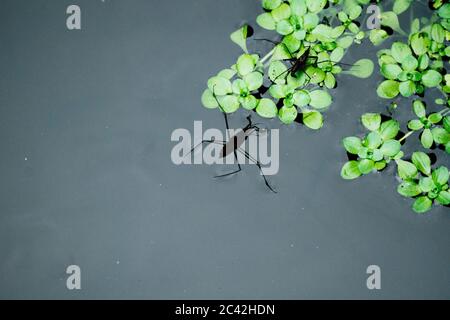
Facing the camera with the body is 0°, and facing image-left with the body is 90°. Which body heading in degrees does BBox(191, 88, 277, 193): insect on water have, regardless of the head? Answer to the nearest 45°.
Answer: approximately 225°
